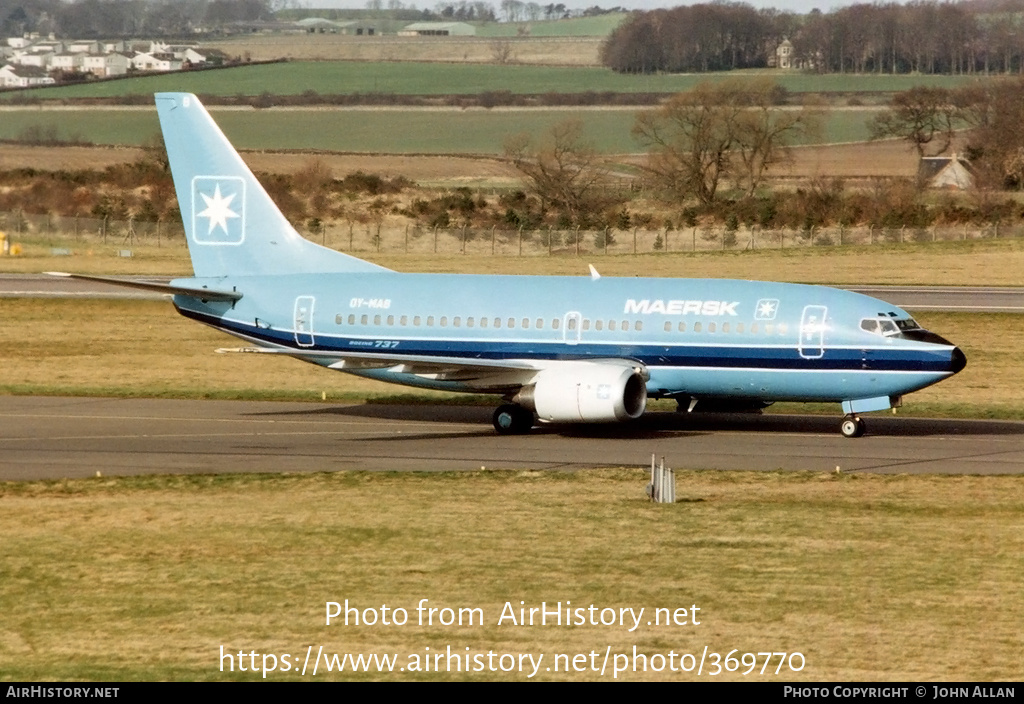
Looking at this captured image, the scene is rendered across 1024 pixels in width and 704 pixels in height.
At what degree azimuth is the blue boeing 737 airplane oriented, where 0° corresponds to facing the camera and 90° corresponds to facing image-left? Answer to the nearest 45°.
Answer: approximately 315°
